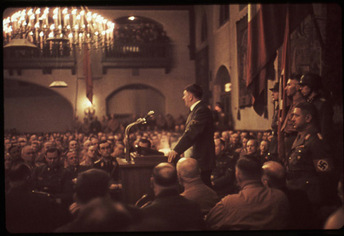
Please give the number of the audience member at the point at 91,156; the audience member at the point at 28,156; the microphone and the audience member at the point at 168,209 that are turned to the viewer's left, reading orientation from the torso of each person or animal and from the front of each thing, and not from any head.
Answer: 0

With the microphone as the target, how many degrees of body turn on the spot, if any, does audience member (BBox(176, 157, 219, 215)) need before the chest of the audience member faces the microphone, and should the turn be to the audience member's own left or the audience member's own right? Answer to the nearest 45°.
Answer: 0° — they already face it

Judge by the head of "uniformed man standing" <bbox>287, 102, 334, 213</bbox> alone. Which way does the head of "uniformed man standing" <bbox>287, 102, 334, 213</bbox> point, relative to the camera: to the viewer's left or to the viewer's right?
to the viewer's left

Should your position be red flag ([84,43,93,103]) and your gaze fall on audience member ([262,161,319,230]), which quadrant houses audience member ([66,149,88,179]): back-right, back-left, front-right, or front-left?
front-right

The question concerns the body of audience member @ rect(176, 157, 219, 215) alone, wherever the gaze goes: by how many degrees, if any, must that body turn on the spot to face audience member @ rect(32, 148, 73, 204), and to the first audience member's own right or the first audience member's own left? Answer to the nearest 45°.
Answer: approximately 45° to the first audience member's own left

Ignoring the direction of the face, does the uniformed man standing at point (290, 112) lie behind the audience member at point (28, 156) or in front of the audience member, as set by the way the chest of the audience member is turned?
in front

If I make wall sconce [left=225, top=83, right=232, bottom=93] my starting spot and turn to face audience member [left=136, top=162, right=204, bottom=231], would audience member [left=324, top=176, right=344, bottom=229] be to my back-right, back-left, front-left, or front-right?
front-left

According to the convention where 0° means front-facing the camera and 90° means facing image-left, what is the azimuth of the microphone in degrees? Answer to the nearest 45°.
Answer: approximately 270°

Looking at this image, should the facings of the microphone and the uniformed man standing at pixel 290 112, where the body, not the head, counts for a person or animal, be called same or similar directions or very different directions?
very different directions

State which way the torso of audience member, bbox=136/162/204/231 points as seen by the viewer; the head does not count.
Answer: away from the camera

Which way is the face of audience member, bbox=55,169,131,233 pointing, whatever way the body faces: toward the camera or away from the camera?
away from the camera

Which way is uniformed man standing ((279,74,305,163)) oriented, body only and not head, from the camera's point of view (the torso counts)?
to the viewer's left
